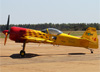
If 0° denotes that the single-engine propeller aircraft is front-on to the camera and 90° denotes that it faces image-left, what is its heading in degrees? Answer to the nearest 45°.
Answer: approximately 90°
